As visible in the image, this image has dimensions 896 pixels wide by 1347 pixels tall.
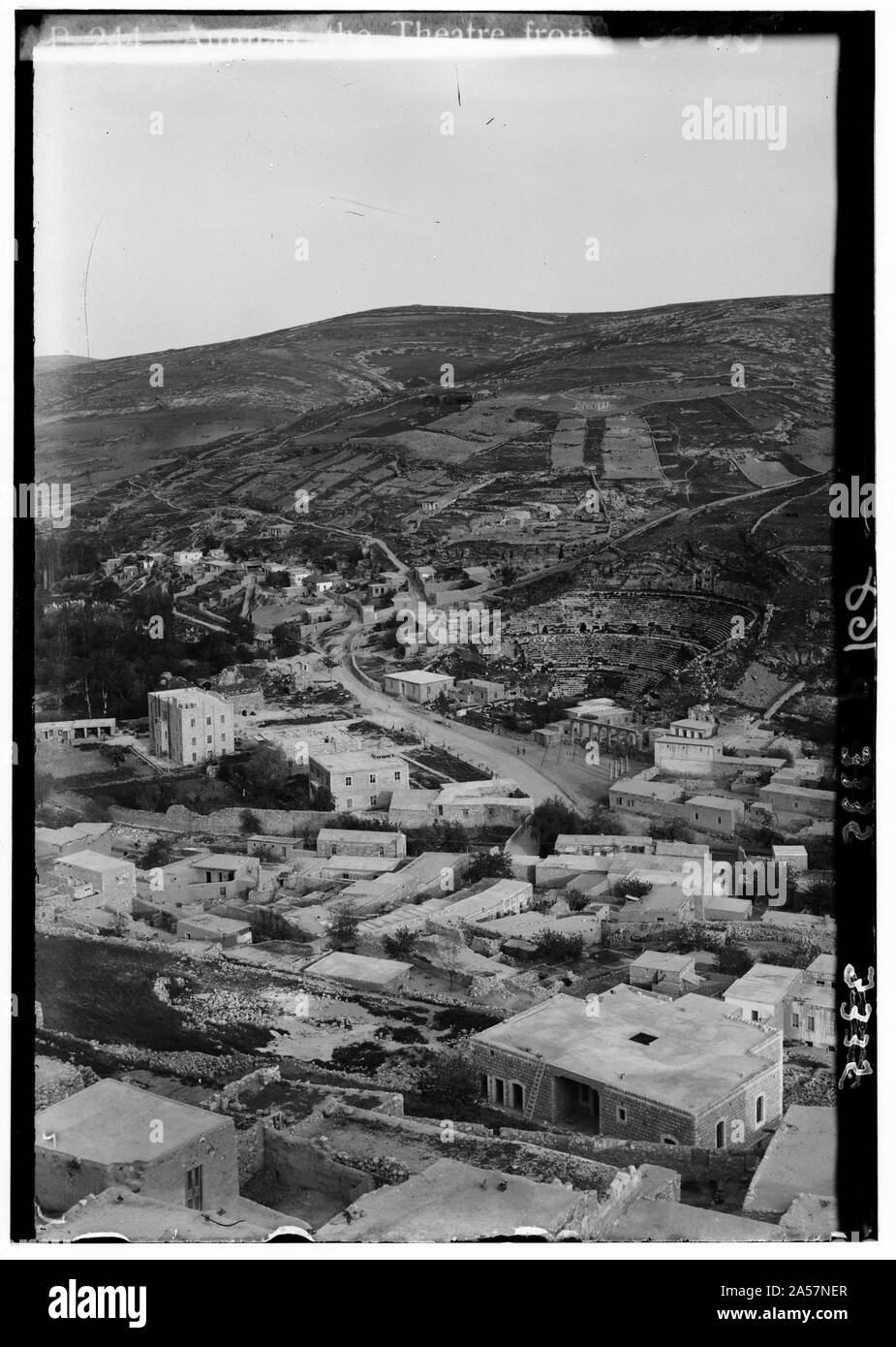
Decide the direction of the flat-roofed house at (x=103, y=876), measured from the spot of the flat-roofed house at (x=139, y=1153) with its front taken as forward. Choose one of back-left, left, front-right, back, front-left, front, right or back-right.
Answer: back-left

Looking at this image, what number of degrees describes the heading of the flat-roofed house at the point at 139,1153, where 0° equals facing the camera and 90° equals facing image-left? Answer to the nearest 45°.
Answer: approximately 315°

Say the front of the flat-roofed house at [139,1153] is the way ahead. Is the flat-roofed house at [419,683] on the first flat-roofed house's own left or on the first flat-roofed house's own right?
on the first flat-roofed house's own left

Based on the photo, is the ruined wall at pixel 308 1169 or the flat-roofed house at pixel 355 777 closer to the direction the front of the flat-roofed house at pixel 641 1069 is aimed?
the ruined wall

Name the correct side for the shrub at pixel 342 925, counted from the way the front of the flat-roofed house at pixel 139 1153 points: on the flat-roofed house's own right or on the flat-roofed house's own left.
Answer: on the flat-roofed house's own left

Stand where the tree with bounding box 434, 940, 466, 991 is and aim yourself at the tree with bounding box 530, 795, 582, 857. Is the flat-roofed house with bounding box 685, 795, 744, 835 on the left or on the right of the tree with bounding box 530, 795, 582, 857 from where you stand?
right

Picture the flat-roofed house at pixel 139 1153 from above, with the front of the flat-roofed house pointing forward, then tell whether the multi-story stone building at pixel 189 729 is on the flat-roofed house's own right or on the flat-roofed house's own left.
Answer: on the flat-roofed house's own left

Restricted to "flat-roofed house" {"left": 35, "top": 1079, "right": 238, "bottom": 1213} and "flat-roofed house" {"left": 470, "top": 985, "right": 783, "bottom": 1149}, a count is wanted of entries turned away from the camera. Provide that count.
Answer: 0

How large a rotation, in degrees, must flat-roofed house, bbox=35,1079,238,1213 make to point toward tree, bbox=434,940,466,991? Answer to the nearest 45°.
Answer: approximately 90° to its left

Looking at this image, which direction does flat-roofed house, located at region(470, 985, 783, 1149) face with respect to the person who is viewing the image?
facing the viewer and to the left of the viewer
